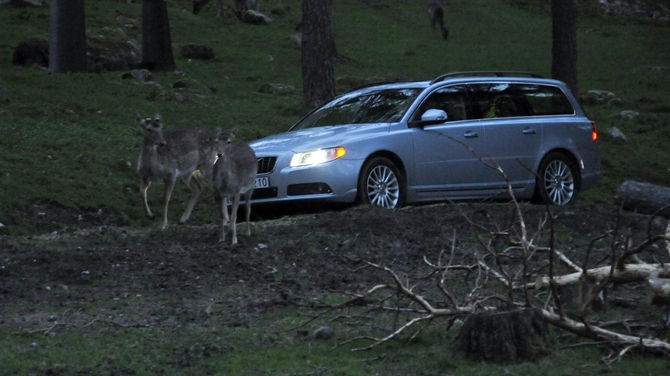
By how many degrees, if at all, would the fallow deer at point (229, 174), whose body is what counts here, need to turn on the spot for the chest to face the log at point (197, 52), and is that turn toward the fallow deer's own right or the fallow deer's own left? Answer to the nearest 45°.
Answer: approximately 135° to the fallow deer's own right

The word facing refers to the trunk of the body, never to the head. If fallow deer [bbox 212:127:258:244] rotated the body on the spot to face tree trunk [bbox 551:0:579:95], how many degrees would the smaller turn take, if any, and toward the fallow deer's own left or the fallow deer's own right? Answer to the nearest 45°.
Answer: approximately 180°

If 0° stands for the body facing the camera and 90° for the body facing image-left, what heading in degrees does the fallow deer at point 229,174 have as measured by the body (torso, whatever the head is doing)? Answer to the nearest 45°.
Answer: approximately 45°

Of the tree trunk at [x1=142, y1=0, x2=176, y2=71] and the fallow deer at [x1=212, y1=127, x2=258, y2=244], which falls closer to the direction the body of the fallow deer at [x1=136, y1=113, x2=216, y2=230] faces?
the fallow deer

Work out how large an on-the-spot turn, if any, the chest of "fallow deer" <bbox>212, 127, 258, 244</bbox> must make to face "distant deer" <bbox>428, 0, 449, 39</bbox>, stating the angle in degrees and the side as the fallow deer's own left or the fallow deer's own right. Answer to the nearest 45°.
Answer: approximately 135° to the fallow deer's own right

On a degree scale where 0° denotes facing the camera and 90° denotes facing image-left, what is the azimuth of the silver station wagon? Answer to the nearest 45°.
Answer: approximately 45°

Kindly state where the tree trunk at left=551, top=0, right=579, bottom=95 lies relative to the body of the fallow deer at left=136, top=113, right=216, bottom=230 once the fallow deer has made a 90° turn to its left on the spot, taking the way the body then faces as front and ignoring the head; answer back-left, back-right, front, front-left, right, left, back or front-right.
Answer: left

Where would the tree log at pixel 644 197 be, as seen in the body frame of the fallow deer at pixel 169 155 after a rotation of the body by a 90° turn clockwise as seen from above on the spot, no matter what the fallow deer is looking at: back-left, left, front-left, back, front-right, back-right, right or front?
back-right

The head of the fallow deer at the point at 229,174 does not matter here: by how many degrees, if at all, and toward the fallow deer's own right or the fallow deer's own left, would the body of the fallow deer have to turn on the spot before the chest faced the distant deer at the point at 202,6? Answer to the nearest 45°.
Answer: approximately 135° to the fallow deer's own right

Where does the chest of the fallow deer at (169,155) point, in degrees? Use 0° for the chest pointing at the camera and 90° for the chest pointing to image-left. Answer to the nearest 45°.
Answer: approximately 45°

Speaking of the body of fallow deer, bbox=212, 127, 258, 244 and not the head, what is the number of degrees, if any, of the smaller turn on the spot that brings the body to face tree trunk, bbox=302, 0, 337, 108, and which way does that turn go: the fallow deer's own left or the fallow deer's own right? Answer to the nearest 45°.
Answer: approximately 135° to the fallow deer's own right

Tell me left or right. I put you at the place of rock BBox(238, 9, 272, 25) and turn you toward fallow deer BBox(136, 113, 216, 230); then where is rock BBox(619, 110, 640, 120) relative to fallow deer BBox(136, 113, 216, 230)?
left

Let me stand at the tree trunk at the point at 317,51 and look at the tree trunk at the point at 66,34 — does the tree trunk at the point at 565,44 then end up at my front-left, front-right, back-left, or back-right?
back-right

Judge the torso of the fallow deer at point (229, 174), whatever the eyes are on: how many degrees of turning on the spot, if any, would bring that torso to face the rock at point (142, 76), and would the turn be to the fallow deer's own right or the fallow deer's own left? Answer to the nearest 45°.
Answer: approximately 135° to the fallow deer's own right
